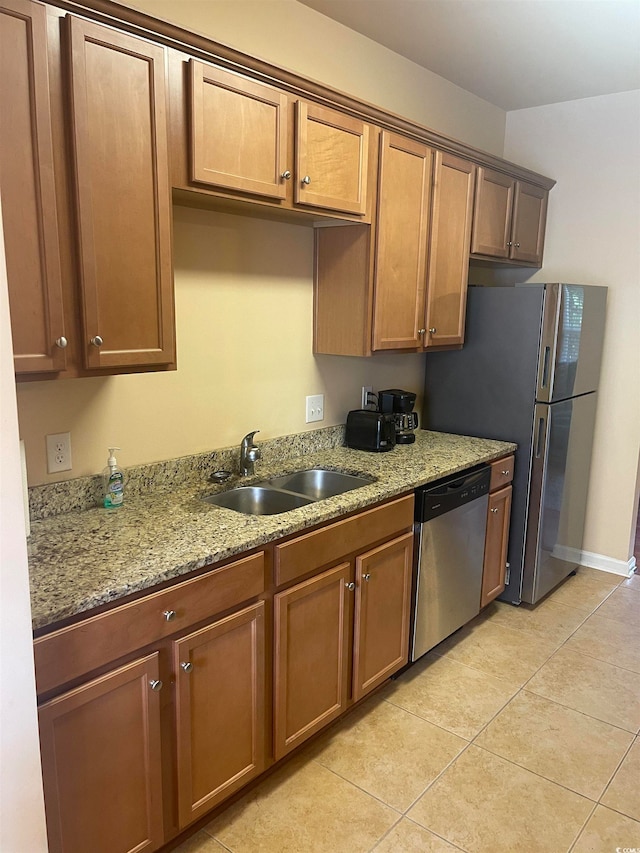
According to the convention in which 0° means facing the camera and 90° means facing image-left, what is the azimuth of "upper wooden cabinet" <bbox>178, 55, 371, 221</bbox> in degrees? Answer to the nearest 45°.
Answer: approximately 315°

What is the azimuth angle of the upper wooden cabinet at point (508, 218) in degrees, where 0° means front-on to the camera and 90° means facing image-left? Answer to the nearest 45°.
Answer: approximately 315°

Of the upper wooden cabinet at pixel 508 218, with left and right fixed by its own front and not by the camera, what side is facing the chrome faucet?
right

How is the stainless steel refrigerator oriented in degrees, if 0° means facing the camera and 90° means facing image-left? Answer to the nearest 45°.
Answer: approximately 315°

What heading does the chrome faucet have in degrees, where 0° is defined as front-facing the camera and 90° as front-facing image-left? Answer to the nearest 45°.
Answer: approximately 315°

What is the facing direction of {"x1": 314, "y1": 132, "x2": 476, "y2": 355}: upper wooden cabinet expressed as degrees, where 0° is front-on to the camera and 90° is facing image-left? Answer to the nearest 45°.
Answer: approximately 315°

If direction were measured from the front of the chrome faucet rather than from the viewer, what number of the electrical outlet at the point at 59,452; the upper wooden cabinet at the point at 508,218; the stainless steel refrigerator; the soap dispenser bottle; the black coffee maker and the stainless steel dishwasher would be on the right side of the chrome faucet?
2

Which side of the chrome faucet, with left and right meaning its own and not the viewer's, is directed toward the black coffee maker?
left

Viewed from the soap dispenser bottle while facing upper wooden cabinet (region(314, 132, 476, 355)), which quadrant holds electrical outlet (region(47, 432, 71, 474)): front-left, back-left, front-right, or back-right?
back-left
